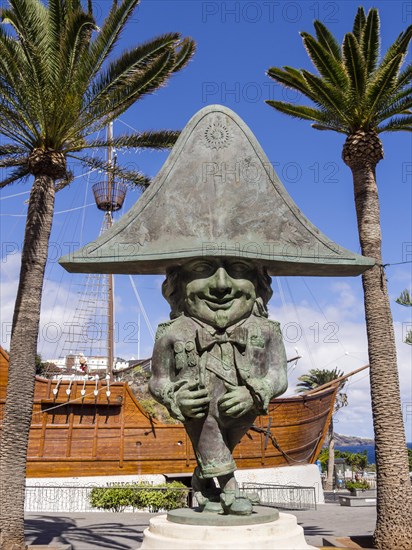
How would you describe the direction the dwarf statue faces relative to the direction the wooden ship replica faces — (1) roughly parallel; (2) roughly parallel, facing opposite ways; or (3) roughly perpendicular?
roughly perpendicular

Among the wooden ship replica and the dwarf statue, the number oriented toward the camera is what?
1

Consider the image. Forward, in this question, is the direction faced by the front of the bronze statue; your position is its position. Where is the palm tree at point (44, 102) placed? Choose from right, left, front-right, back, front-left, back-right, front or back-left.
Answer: back-right

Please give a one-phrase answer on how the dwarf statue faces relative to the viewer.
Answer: facing the viewer

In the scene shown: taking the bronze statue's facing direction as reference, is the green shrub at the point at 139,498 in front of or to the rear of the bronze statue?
to the rear

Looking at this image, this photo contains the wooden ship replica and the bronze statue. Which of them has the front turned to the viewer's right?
the wooden ship replica

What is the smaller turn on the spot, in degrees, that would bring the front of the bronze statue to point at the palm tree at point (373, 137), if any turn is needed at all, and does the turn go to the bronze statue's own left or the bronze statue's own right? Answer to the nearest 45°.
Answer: approximately 135° to the bronze statue's own left

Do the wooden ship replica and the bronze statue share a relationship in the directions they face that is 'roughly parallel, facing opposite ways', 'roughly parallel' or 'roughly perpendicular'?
roughly perpendicular

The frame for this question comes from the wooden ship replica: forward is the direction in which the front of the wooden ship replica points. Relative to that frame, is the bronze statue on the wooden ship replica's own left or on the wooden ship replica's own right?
on the wooden ship replica's own right

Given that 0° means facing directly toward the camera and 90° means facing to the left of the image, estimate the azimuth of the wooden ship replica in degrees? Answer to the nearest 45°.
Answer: approximately 270°

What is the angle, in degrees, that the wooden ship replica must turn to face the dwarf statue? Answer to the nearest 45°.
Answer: approximately 90° to its right

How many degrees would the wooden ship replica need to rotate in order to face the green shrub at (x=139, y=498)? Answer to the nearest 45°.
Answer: approximately 45° to its right

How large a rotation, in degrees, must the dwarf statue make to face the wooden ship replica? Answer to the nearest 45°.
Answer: approximately 180°

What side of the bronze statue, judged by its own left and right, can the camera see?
front

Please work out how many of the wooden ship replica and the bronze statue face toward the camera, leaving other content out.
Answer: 1
